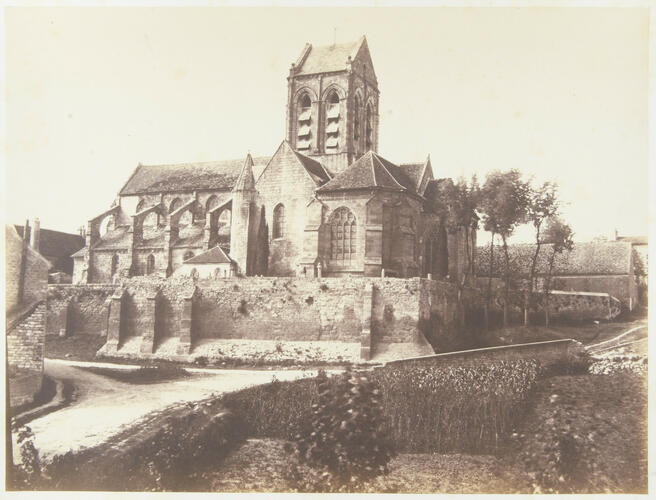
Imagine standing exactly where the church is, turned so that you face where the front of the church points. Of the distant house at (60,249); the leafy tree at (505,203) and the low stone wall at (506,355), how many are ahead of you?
1

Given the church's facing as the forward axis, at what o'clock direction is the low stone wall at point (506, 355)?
The low stone wall is roughly at 7 o'clock from the church.

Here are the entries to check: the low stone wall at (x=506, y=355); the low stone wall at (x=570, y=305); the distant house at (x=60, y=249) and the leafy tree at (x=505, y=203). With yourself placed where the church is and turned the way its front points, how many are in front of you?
1

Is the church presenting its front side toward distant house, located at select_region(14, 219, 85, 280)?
yes

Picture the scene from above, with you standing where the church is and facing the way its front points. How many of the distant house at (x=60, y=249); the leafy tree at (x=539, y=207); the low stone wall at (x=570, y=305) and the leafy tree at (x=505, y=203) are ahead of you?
1

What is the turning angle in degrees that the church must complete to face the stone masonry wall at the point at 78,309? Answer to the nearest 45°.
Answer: approximately 45° to its left

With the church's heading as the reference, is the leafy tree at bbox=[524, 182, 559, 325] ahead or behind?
behind

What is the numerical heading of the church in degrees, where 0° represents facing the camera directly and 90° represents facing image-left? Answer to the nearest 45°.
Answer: approximately 135°

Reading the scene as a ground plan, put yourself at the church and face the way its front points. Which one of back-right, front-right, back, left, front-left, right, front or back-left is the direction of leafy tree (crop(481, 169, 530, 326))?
back

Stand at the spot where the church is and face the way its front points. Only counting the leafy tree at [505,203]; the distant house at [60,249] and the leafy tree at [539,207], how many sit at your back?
2

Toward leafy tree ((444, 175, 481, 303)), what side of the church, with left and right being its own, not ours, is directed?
back

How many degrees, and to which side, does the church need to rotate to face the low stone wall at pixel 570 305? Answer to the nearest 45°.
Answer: approximately 180°

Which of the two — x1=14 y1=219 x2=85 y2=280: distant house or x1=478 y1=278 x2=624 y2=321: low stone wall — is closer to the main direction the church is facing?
the distant house

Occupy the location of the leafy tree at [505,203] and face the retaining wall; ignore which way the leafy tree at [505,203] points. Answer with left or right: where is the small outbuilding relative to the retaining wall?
right
